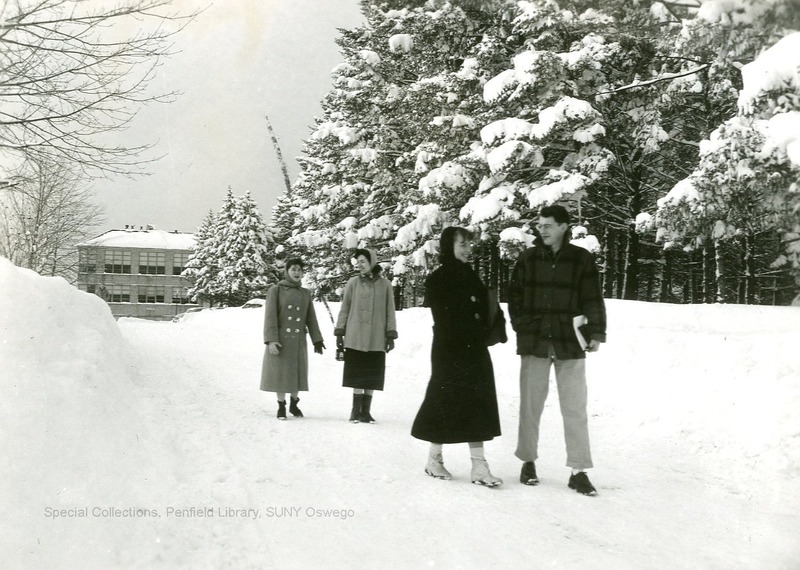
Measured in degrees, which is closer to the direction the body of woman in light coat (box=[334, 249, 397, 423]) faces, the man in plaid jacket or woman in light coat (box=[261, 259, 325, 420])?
the man in plaid jacket

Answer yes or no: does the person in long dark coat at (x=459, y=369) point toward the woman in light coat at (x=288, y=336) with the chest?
no

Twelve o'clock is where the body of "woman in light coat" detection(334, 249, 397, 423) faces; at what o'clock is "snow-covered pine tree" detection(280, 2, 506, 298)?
The snow-covered pine tree is roughly at 6 o'clock from the woman in light coat.

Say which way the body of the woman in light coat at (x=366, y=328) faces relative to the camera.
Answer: toward the camera

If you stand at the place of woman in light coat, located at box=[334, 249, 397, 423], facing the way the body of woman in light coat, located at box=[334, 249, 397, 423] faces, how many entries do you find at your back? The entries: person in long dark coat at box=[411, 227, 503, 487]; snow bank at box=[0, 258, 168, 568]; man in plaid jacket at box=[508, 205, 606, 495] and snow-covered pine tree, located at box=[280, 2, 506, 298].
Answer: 1

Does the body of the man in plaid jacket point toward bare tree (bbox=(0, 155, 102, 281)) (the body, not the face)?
no

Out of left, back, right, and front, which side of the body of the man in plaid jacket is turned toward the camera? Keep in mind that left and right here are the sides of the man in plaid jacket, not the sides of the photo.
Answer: front

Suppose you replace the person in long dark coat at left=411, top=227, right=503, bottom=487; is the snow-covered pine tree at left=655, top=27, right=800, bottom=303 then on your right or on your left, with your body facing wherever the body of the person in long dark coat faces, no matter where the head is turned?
on your left

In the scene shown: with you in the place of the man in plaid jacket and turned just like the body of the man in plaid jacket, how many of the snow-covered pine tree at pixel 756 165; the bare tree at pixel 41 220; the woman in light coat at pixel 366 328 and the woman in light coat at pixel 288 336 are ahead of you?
0

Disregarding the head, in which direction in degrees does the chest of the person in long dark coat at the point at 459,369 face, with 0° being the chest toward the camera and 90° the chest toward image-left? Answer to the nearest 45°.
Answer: approximately 315°

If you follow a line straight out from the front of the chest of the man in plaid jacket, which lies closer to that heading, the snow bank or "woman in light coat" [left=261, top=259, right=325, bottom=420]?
the snow bank

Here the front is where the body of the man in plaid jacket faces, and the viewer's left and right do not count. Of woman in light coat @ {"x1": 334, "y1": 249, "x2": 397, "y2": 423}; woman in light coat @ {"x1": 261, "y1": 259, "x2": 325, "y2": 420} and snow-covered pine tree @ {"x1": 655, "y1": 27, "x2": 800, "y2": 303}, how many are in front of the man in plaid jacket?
0

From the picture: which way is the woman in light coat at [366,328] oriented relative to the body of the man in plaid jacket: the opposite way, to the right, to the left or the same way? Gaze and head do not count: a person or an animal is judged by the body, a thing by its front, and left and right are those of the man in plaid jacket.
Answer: the same way

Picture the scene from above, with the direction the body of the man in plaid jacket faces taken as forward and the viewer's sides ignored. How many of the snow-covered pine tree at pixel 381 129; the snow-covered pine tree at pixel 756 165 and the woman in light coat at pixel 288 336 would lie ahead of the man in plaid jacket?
0

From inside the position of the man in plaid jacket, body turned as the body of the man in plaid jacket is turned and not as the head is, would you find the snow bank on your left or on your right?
on your right

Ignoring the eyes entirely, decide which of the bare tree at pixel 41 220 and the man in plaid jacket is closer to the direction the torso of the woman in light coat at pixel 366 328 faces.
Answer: the man in plaid jacket

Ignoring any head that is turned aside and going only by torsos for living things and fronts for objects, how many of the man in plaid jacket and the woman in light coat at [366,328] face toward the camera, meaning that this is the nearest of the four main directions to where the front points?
2

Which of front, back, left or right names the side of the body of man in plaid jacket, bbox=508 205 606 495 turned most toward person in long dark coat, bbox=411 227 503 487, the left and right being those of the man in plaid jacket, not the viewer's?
right
